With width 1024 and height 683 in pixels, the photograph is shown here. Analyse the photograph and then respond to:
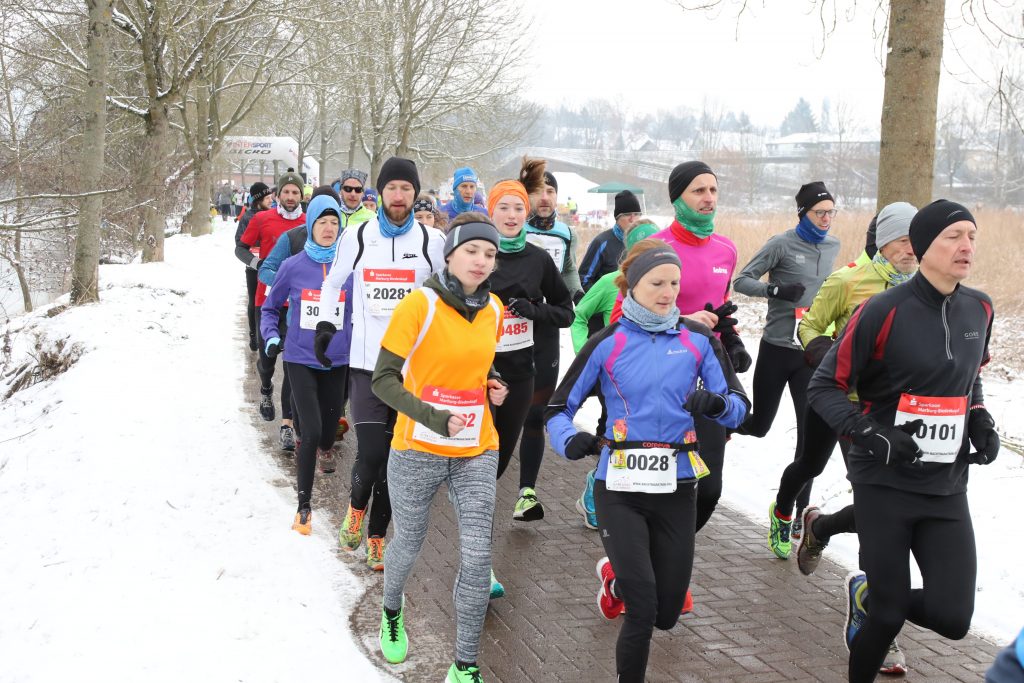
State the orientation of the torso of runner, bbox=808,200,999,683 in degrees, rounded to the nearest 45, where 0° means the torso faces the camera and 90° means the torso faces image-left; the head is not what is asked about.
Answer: approximately 315°

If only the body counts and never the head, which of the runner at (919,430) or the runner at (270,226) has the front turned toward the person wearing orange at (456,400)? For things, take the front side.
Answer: the runner at (270,226)

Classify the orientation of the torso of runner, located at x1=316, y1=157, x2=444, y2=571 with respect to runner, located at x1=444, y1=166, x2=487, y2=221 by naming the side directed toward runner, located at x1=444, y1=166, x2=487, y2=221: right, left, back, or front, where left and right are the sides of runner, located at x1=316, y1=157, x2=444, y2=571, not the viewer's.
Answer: back

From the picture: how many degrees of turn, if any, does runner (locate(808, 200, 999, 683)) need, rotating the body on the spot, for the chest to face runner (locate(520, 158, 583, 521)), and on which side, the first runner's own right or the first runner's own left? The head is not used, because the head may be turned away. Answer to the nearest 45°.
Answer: approximately 180°

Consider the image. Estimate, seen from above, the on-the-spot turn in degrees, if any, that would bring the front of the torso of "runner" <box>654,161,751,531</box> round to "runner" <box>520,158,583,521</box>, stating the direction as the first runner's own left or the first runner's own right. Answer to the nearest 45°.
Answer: approximately 180°

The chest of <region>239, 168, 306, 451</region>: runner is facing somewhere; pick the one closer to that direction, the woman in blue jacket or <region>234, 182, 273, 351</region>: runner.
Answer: the woman in blue jacket

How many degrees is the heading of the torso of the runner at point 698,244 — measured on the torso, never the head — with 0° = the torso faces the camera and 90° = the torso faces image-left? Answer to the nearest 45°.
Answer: approximately 315°

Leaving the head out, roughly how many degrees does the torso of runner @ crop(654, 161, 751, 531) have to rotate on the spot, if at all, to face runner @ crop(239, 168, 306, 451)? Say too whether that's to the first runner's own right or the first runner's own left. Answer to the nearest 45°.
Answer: approximately 180°

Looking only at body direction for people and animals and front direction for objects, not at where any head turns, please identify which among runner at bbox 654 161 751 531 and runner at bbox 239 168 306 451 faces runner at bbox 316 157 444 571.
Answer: runner at bbox 239 168 306 451

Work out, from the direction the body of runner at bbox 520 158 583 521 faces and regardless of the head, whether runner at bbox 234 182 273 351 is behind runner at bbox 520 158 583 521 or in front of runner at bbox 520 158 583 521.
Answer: behind

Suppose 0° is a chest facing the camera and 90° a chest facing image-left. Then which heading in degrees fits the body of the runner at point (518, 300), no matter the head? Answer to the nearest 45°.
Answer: approximately 0°

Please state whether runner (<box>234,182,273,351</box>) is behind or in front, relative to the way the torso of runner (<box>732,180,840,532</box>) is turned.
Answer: behind
